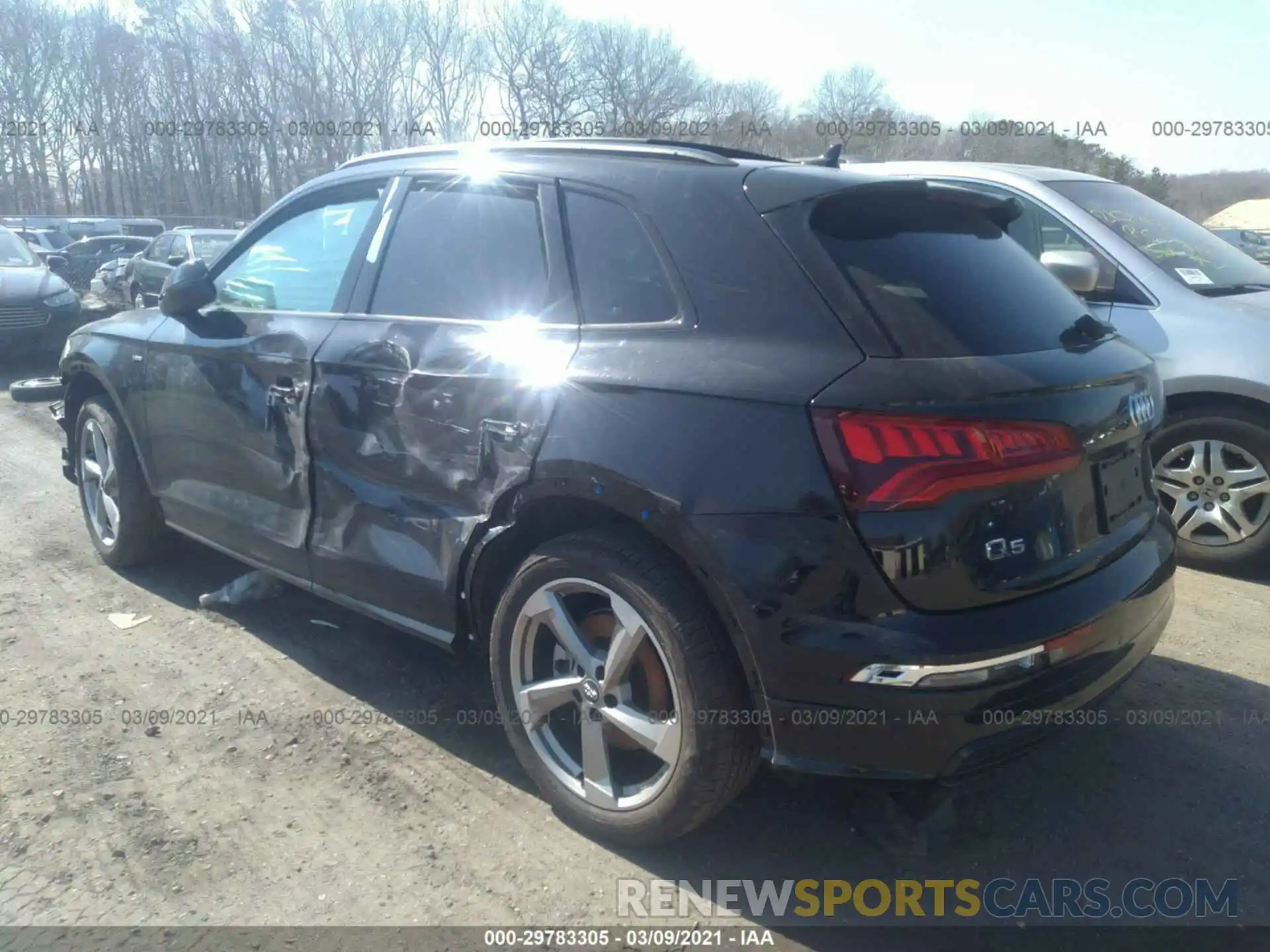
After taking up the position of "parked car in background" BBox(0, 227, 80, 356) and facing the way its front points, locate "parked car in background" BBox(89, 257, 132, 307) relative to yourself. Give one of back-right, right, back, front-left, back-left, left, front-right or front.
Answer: back-left

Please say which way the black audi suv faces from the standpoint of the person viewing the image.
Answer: facing away from the viewer and to the left of the viewer

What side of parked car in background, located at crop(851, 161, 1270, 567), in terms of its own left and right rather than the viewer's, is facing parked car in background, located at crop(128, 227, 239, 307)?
back

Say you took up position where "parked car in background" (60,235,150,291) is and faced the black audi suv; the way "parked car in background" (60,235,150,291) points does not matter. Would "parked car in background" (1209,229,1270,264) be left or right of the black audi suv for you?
left

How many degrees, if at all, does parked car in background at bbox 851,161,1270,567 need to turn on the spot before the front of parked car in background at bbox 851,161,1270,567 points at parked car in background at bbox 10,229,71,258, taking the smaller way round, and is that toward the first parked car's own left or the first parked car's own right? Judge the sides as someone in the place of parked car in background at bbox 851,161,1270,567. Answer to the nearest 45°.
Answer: approximately 180°

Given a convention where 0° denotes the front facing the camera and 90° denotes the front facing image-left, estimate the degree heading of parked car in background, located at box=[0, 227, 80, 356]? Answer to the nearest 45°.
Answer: approximately 315°

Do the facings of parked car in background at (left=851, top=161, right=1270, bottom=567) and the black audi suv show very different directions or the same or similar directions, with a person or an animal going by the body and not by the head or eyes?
very different directions

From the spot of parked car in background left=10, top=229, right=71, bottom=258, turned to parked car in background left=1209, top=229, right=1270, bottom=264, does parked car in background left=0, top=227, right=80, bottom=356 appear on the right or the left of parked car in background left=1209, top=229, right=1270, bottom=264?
right

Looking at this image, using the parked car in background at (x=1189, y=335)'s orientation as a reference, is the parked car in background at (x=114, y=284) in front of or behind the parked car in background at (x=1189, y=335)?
behind
